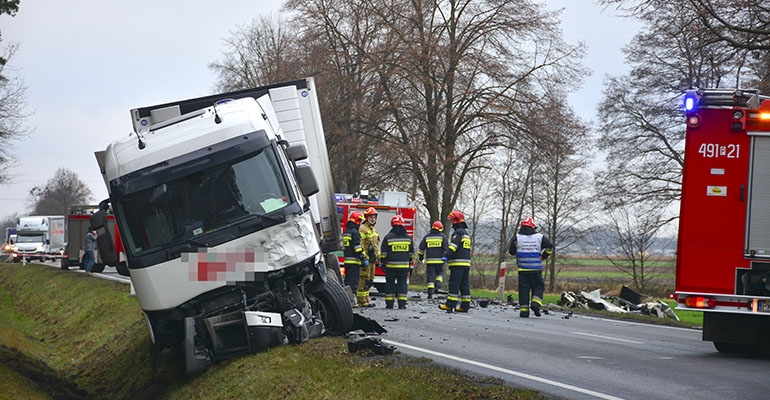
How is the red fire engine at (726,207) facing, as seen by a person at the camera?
facing away from the viewer

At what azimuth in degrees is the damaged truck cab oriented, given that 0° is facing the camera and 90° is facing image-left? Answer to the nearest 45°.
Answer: approximately 0°

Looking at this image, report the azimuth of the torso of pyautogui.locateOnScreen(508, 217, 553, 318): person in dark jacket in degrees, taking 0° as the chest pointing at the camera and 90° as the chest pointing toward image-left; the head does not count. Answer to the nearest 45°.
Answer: approximately 180°
